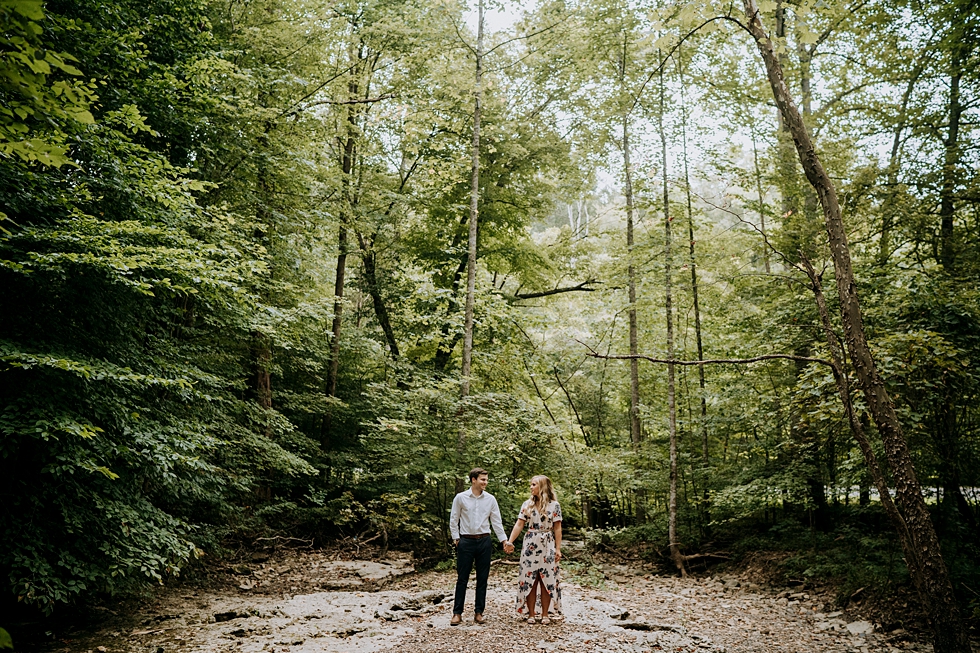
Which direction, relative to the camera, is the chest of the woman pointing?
toward the camera

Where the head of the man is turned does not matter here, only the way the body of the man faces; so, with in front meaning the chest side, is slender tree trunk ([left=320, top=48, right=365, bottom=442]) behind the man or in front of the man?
behind

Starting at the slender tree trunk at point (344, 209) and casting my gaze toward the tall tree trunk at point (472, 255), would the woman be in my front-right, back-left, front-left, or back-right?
front-right

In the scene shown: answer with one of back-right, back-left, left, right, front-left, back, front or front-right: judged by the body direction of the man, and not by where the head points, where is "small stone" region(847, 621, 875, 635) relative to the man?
left

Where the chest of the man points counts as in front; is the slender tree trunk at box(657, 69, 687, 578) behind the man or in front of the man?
behind

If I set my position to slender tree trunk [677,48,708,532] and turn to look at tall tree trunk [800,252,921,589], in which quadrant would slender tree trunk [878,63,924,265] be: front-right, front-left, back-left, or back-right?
front-left

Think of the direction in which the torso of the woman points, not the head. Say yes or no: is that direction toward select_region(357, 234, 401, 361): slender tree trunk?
no

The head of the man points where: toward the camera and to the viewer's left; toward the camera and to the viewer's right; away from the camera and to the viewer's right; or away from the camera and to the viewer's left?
toward the camera and to the viewer's right

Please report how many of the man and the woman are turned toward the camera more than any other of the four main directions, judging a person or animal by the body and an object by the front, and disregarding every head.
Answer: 2

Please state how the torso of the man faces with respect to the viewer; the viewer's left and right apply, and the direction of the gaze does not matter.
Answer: facing the viewer

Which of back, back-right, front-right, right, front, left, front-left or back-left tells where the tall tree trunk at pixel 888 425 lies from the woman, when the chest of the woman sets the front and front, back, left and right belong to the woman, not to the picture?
front-left

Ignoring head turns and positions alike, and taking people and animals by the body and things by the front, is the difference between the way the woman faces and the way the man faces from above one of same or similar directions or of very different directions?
same or similar directions

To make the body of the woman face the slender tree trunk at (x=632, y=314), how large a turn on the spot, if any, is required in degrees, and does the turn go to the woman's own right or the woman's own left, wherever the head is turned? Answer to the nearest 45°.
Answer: approximately 180°

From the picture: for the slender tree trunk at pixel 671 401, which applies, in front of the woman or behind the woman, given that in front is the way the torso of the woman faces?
behind
